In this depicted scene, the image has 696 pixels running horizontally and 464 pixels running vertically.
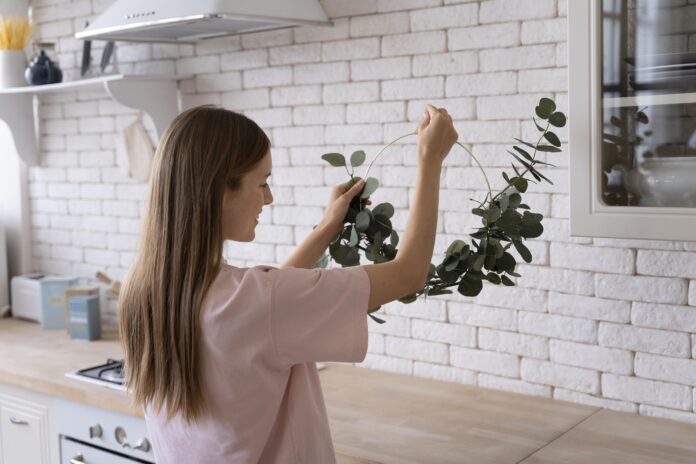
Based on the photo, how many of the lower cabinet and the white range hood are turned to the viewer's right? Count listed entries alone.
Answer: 0

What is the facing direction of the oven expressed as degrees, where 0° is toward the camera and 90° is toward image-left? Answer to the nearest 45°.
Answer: approximately 45°

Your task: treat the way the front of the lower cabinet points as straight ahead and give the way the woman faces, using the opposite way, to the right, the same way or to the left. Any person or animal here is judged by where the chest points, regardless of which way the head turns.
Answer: the opposite way

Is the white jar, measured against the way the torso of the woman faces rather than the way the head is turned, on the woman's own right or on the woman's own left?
on the woman's own left

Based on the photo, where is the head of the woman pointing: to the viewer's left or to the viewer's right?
to the viewer's right

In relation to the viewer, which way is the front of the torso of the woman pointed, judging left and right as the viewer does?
facing away from the viewer and to the right of the viewer

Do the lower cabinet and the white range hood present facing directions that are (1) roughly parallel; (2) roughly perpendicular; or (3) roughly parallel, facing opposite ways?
roughly parallel

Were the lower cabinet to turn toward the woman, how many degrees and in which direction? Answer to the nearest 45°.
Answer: approximately 45° to its left

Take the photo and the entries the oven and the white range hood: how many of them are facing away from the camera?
0

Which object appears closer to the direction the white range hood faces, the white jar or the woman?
the woman
